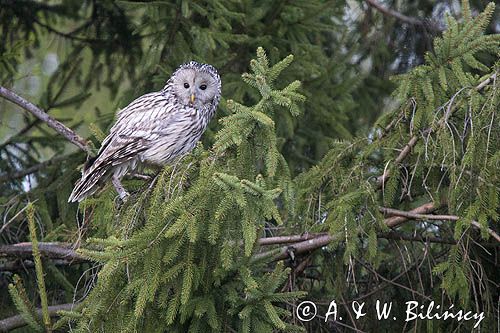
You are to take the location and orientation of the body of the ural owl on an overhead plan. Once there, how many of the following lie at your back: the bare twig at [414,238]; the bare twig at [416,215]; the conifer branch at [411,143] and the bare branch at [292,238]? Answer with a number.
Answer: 0

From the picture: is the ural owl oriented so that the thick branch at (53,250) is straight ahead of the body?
no

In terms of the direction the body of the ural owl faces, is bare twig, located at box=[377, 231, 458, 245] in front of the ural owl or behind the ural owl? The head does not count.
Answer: in front

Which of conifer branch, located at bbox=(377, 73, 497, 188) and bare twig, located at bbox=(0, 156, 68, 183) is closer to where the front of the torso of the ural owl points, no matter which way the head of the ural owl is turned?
the conifer branch

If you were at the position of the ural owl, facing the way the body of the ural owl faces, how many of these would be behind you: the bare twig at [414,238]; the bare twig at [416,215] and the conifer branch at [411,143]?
0

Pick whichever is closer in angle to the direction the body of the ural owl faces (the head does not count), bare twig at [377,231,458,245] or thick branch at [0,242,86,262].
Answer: the bare twig

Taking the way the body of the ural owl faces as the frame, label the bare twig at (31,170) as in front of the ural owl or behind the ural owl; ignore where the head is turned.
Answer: behind
